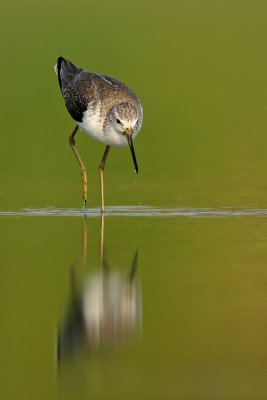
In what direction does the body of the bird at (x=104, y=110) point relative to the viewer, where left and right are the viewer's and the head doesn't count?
facing the viewer and to the right of the viewer
